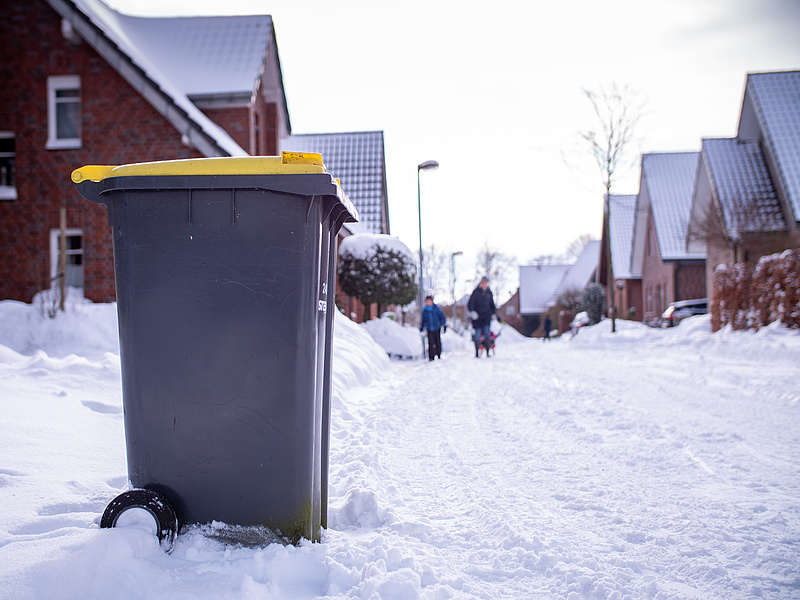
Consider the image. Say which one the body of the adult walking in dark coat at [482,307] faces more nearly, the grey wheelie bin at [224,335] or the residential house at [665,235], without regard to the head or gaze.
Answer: the grey wheelie bin

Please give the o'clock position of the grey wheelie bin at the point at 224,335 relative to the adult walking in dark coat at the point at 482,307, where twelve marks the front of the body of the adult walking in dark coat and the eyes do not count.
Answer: The grey wheelie bin is roughly at 12 o'clock from the adult walking in dark coat.

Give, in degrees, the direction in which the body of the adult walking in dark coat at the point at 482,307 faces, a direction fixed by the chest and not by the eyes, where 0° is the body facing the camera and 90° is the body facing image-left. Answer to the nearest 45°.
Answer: approximately 0°

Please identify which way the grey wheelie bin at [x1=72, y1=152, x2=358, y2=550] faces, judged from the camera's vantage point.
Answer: facing to the right of the viewer

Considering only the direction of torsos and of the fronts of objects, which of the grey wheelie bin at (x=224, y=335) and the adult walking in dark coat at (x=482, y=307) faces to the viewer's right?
the grey wheelie bin

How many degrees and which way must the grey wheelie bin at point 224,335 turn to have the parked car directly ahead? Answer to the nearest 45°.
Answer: approximately 45° to its left

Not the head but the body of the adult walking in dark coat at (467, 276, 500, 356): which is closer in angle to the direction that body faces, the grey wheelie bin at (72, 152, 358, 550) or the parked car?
the grey wheelie bin

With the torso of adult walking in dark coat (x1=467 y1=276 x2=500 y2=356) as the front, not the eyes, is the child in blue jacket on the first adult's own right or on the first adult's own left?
on the first adult's own right

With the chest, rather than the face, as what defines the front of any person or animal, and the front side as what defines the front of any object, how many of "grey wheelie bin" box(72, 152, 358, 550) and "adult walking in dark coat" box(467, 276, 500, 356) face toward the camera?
1
